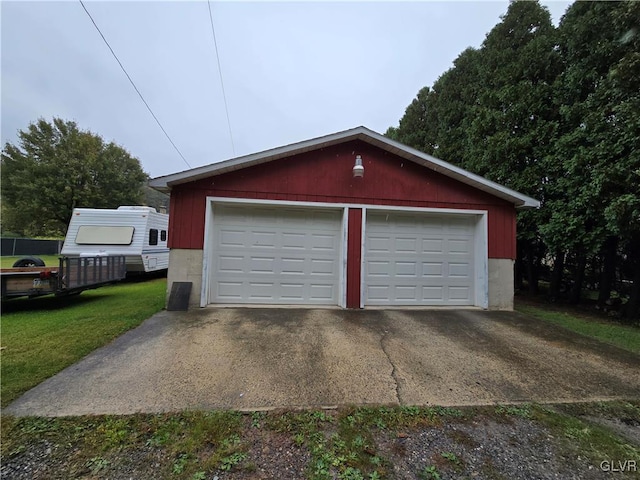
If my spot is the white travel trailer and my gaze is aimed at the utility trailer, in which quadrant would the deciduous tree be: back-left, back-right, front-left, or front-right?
back-right

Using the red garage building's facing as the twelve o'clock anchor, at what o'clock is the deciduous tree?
The deciduous tree is roughly at 4 o'clock from the red garage building.

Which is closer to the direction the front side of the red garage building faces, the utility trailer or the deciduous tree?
the utility trailer

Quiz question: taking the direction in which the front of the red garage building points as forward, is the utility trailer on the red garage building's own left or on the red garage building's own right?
on the red garage building's own right

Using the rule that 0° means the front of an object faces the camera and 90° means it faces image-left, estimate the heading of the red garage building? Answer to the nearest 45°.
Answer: approximately 0°

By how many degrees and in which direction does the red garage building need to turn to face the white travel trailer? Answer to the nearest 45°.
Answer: approximately 90° to its right
